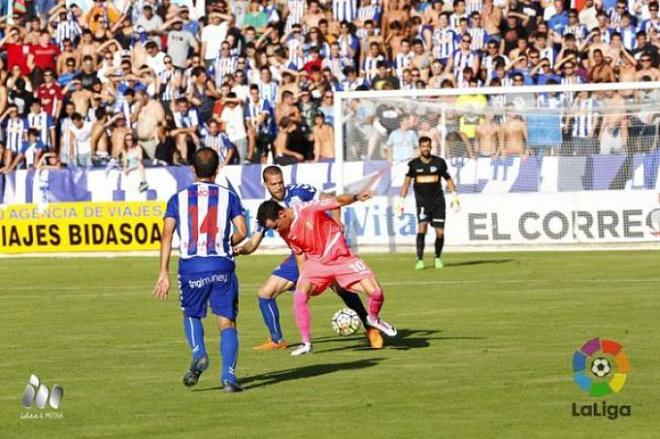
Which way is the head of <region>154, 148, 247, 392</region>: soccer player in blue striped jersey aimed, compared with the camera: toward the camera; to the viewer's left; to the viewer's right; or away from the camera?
away from the camera

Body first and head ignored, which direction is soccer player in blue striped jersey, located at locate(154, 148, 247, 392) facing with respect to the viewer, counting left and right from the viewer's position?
facing away from the viewer

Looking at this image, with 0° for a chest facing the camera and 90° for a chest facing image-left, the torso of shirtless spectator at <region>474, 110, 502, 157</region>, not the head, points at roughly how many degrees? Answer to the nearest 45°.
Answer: approximately 0°

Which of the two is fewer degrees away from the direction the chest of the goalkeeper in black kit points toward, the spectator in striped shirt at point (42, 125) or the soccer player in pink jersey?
the soccer player in pink jersey

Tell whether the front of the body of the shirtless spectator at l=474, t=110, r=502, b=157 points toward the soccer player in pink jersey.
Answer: yes

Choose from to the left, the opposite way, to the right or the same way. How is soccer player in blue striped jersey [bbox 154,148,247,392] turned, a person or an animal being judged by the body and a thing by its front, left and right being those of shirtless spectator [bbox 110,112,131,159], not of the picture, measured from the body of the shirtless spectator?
the opposite way

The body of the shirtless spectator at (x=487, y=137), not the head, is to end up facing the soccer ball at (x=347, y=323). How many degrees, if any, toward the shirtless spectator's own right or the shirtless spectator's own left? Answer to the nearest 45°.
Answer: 0° — they already face it

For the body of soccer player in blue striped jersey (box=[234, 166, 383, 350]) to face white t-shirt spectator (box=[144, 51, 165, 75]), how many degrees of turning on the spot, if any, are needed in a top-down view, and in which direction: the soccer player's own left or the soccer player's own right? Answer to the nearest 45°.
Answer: approximately 135° to the soccer player's own right
